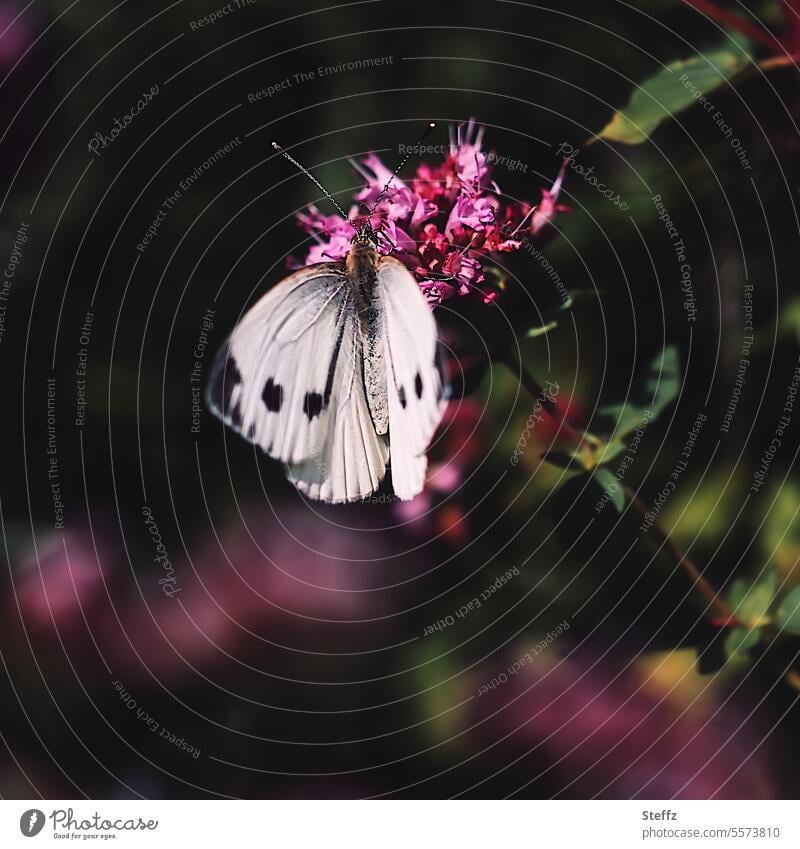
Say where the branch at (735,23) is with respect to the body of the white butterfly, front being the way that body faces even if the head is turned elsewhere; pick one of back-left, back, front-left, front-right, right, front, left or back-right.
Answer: right

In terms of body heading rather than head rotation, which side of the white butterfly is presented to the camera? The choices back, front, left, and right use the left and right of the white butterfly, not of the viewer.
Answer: back
